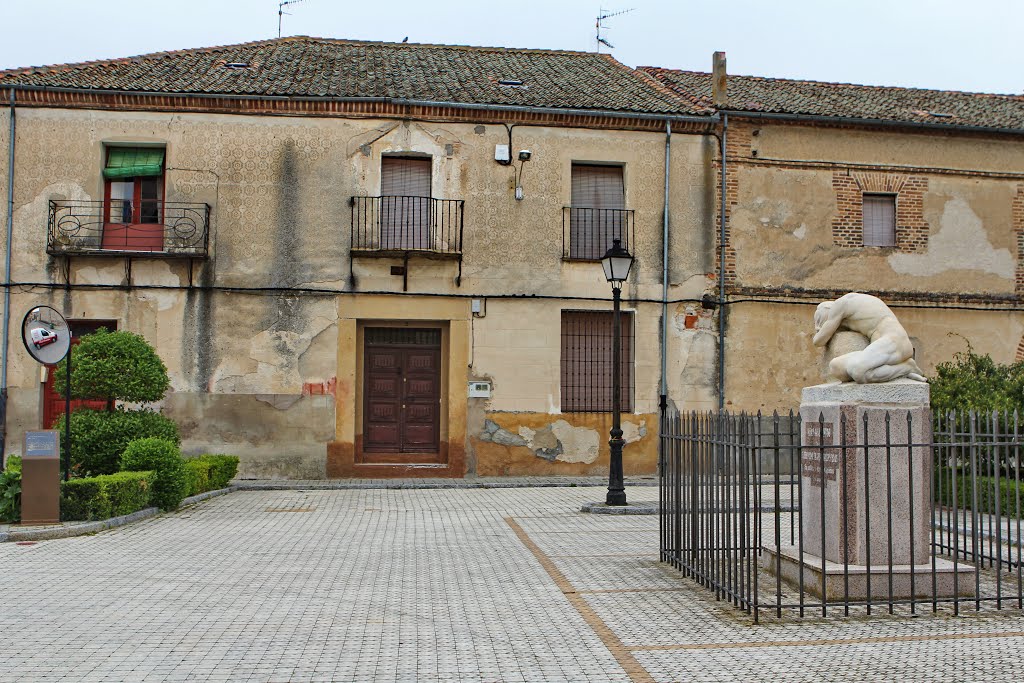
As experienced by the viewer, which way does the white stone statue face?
facing to the left of the viewer

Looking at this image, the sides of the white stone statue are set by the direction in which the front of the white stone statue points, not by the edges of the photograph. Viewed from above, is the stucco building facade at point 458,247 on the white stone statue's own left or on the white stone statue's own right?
on the white stone statue's own right

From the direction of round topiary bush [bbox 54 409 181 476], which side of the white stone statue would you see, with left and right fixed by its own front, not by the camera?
front

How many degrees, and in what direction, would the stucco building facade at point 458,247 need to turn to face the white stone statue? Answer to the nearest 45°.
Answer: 0° — it already faces it

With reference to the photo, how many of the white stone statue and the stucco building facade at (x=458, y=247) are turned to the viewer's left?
1

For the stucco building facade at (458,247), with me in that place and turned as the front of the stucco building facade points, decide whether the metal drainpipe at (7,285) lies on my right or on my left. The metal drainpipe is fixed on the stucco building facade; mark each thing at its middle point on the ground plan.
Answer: on my right

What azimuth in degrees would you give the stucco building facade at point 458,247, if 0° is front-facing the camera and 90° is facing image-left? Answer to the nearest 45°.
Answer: approximately 0°

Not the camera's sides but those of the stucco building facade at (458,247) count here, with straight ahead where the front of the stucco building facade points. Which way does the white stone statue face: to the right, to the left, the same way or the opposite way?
to the right

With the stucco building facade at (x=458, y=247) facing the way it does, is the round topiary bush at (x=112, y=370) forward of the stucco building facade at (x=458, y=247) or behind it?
forward

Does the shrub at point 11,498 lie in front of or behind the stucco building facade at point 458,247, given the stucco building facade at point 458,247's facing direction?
in front

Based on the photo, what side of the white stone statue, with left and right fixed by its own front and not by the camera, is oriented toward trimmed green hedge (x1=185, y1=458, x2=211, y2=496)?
front

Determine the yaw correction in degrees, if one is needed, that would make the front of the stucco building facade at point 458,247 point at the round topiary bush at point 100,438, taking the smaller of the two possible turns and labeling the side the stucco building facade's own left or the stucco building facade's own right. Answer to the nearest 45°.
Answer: approximately 45° to the stucco building facade's own right
